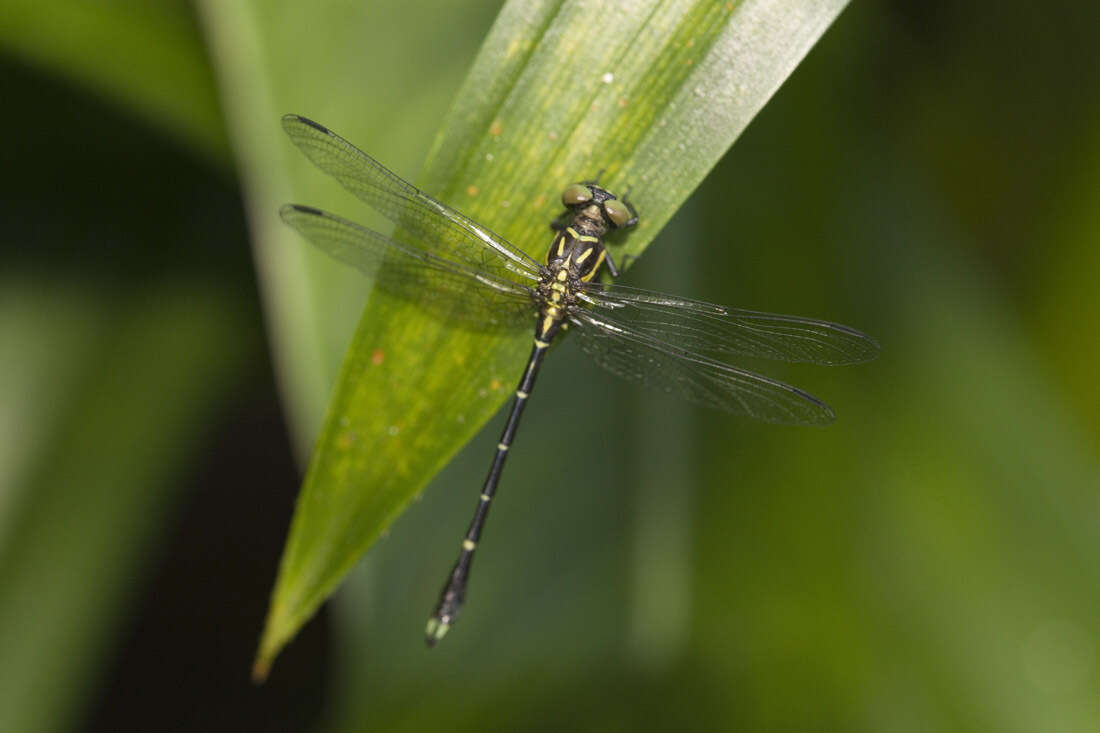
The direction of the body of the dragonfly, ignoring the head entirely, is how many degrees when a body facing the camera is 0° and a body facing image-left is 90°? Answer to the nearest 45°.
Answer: approximately 180°

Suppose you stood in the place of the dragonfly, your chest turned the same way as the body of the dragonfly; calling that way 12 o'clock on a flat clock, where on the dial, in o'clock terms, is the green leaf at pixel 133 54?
The green leaf is roughly at 9 o'clock from the dragonfly.

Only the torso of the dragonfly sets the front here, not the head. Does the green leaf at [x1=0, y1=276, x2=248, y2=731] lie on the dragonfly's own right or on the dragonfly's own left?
on the dragonfly's own left
